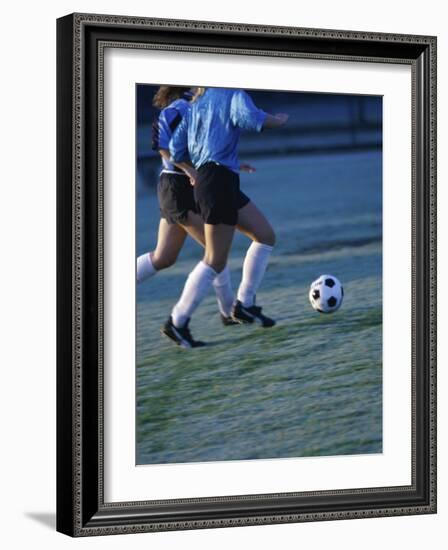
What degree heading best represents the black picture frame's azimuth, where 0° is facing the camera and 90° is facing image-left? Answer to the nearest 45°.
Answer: approximately 315°
